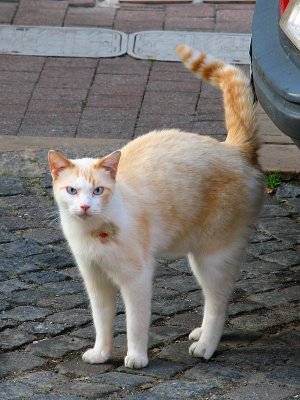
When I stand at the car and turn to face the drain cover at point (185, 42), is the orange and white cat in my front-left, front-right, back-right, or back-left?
back-left

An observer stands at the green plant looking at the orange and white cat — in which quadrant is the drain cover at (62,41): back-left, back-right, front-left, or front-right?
back-right

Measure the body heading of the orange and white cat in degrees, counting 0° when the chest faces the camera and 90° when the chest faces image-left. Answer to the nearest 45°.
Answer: approximately 45°

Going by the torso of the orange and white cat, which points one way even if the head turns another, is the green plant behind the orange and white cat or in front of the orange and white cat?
behind

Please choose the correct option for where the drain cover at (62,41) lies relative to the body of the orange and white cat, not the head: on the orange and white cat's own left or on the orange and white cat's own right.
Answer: on the orange and white cat's own right

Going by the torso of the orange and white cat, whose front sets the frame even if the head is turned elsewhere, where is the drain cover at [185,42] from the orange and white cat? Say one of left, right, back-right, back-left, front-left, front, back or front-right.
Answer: back-right
